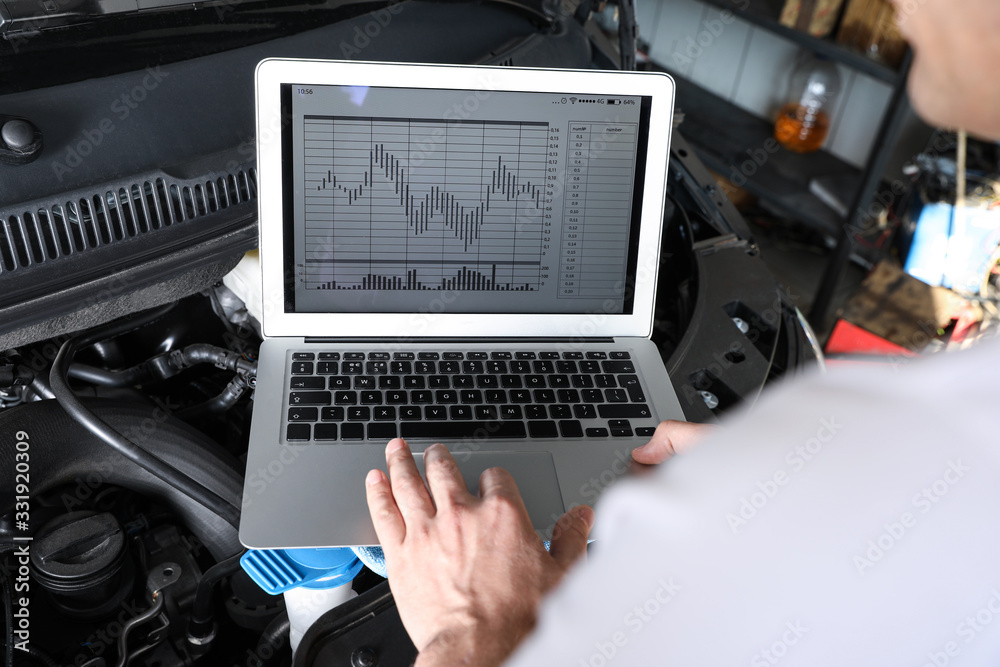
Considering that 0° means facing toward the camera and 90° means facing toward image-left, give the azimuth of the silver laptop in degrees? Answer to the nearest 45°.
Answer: approximately 0°

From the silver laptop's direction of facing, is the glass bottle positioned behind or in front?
behind
